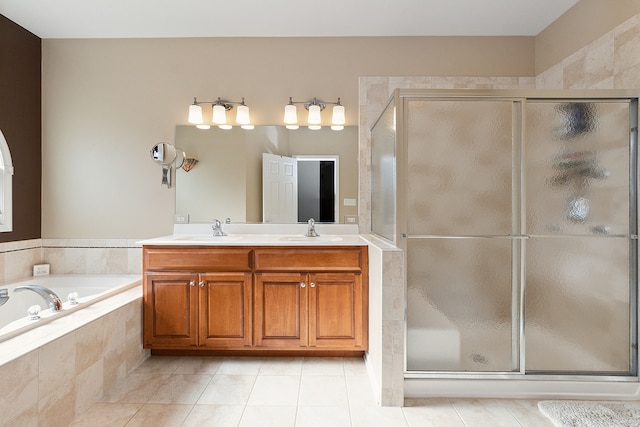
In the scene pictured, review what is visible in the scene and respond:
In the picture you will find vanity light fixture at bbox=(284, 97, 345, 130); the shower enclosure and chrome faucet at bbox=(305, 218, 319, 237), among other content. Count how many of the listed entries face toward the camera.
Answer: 3

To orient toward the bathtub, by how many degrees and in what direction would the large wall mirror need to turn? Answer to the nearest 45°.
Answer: approximately 90° to its right

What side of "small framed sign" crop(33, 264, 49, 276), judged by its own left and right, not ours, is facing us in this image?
front

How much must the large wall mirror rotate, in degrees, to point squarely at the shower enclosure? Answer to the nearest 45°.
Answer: approximately 45° to its left

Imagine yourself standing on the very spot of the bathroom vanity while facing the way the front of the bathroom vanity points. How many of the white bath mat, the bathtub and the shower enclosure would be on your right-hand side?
1

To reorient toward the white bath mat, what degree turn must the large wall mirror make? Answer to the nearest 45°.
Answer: approximately 45° to its left

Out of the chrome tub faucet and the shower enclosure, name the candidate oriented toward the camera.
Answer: the shower enclosure

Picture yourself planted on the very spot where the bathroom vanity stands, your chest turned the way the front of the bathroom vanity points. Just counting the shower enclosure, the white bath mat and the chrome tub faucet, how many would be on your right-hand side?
1

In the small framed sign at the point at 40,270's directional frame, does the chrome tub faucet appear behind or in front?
in front

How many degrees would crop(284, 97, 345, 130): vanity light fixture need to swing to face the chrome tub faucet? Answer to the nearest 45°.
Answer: approximately 45° to its right

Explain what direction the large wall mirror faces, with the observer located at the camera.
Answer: facing the viewer
